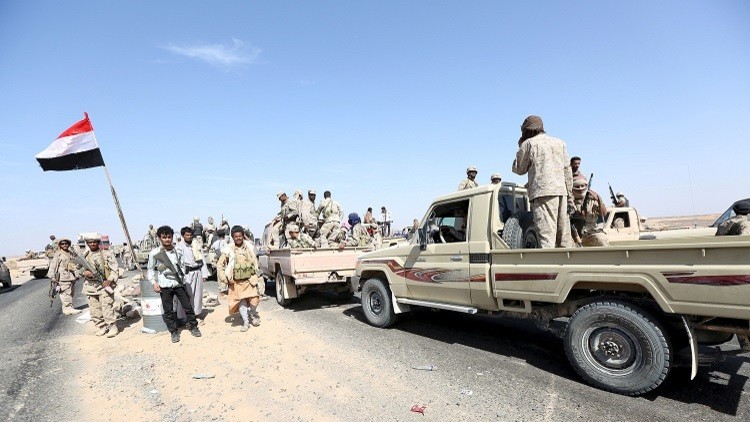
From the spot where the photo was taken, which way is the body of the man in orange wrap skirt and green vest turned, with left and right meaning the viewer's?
facing the viewer

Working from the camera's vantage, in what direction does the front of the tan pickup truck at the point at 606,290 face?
facing away from the viewer and to the left of the viewer

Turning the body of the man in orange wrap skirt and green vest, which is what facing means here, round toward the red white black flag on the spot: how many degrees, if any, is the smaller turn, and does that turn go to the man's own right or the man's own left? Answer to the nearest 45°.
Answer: approximately 135° to the man's own right

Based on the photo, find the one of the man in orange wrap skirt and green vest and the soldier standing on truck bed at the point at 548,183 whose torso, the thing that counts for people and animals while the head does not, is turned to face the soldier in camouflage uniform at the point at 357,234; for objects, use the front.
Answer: the soldier standing on truck bed

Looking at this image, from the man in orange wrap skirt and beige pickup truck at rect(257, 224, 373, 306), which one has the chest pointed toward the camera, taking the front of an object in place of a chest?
the man in orange wrap skirt and green vest

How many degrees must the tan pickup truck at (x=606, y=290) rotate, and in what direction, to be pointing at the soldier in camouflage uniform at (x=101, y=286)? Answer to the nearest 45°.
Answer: approximately 45° to its left

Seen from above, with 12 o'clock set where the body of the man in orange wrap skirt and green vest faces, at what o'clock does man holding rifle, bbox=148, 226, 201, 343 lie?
The man holding rifle is roughly at 3 o'clock from the man in orange wrap skirt and green vest.

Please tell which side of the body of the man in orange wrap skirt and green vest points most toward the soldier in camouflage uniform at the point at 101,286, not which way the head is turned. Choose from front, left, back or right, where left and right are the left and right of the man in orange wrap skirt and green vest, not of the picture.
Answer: right

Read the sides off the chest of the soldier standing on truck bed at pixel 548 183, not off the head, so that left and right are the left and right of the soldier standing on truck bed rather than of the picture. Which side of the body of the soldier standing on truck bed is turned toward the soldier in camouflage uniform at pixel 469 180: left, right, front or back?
front

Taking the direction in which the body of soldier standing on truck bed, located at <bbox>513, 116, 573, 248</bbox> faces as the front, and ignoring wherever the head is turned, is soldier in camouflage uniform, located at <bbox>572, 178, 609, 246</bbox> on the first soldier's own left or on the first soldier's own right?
on the first soldier's own right

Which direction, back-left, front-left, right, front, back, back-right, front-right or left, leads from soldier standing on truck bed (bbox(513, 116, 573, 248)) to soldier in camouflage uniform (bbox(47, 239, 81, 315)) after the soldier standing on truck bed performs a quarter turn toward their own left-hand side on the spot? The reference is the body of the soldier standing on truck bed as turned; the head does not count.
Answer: front-right

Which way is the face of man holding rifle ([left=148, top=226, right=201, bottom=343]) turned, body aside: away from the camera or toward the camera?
toward the camera

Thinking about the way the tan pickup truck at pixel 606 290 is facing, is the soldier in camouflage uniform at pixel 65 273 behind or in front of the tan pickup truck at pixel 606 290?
in front

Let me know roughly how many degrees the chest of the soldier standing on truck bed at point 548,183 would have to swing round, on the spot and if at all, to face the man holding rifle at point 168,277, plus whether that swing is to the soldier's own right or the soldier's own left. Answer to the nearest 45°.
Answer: approximately 45° to the soldier's own left

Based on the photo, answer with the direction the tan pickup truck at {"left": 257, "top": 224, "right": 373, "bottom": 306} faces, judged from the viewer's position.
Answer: facing away from the viewer and to the left of the viewer

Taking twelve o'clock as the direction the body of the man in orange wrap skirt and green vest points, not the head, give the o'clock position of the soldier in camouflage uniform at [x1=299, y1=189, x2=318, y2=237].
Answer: The soldier in camouflage uniform is roughly at 7 o'clock from the man in orange wrap skirt and green vest.

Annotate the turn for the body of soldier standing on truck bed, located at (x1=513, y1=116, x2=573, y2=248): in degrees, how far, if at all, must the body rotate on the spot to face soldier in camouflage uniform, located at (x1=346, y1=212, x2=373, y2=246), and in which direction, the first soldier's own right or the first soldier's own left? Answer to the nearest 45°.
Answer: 0° — they already face them

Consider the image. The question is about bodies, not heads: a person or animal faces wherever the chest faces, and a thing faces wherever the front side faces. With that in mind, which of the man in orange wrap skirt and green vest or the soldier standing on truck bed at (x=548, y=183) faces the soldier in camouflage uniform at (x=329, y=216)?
the soldier standing on truck bed

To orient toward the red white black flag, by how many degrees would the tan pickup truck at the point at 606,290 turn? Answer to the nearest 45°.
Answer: approximately 45° to its left

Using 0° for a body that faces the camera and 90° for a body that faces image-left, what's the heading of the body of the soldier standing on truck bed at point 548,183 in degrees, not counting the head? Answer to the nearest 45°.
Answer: approximately 135°

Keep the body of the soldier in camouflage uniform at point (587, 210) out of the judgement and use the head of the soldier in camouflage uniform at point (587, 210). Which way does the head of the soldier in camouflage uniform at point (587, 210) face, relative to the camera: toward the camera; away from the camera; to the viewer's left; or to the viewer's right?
toward the camera
